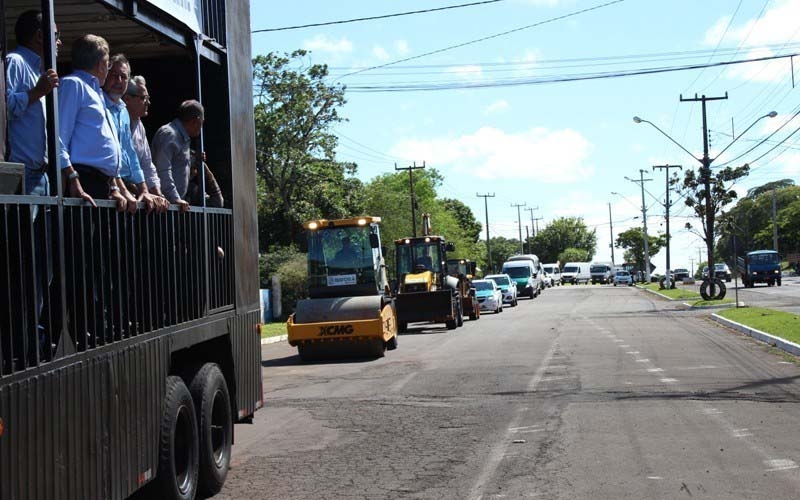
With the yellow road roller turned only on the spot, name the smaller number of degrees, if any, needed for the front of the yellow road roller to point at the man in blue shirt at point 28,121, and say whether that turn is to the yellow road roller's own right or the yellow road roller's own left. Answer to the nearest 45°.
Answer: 0° — it already faces them

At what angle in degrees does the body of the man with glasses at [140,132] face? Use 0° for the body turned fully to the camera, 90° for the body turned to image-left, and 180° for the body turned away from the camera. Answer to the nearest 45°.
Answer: approximately 315°

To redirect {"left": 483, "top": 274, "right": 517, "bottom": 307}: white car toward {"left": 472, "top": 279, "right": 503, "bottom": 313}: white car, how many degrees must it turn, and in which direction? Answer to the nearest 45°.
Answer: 0° — it already faces it

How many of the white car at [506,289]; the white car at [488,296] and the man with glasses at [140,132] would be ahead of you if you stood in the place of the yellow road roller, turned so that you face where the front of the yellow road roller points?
1

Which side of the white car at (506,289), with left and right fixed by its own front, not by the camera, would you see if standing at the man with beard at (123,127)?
front

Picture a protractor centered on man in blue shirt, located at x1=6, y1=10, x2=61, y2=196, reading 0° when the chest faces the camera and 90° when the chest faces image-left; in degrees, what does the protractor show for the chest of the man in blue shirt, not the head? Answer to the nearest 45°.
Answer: approximately 270°

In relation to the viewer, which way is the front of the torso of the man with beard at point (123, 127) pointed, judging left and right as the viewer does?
facing the viewer and to the right of the viewer

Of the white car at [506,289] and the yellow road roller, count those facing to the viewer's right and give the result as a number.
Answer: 0

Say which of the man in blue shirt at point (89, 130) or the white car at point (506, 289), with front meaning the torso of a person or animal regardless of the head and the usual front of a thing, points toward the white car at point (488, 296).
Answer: the white car at point (506, 289)

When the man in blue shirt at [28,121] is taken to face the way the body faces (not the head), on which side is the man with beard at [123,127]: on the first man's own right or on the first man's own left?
on the first man's own left

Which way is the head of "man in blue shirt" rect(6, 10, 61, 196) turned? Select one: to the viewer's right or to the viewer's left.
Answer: to the viewer's right

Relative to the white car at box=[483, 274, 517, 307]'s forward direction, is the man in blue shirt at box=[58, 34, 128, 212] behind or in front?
in front

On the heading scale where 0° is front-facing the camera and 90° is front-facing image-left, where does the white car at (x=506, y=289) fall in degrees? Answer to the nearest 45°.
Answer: approximately 0°
